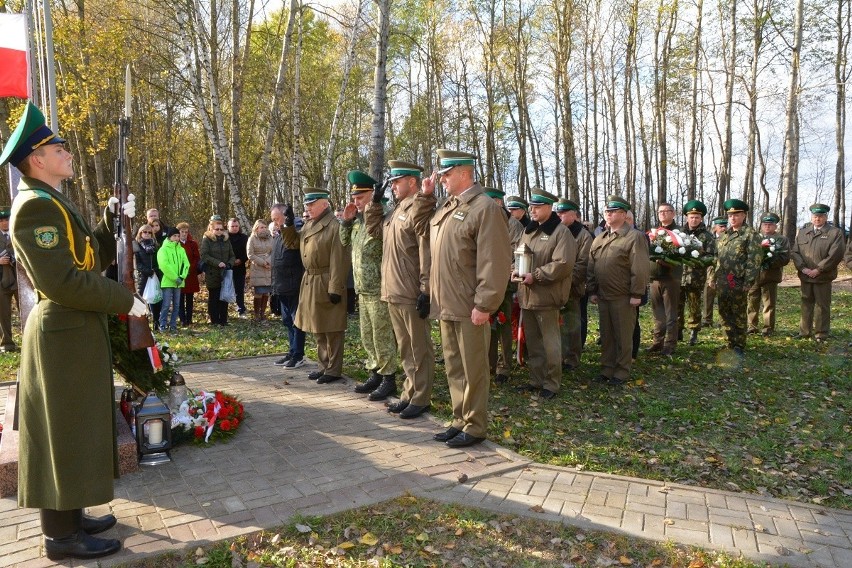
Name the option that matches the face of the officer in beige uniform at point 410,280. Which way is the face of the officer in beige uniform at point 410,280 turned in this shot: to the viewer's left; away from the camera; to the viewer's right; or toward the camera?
to the viewer's left

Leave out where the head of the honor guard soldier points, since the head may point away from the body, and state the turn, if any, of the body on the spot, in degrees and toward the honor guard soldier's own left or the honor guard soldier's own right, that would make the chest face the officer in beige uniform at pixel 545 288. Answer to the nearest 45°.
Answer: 0° — they already face them

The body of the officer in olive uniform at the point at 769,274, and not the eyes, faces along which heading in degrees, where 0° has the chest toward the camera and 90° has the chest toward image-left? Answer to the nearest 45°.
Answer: approximately 45°

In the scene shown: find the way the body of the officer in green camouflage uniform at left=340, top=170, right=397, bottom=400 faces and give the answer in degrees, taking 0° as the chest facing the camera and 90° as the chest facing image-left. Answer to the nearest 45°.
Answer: approximately 45°

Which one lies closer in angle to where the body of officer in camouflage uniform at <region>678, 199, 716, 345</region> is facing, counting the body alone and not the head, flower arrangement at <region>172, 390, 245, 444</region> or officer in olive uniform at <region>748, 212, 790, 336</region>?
the flower arrangement

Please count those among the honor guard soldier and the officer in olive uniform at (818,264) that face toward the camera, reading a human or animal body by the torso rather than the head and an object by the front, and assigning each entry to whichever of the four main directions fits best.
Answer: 1

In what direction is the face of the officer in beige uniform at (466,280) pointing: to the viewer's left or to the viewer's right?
to the viewer's left

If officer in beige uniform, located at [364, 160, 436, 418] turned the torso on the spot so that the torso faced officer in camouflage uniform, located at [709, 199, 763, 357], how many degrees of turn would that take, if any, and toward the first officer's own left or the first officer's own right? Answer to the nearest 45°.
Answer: approximately 180°

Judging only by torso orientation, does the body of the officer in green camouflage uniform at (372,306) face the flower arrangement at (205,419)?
yes
